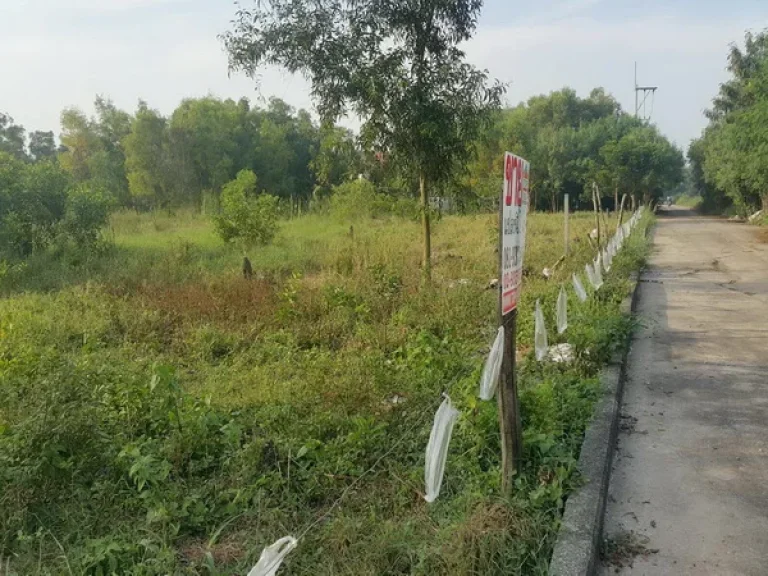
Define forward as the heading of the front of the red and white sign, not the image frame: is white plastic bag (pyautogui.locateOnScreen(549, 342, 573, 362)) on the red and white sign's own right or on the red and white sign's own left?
on the red and white sign's own left

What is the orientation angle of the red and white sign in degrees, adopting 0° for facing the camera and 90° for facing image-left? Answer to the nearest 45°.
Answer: approximately 270°

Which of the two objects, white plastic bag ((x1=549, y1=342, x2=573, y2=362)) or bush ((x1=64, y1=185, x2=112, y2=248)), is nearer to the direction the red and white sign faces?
the white plastic bag

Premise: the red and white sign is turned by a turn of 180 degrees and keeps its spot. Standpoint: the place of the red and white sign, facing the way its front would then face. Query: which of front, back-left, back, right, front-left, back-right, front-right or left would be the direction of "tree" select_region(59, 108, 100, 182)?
front-right

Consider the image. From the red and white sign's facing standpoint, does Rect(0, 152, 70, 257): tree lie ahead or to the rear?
to the rear

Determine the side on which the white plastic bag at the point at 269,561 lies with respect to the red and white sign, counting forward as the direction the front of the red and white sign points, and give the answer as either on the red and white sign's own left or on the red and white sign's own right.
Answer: on the red and white sign's own right

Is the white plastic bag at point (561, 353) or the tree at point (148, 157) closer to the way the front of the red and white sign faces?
the white plastic bag

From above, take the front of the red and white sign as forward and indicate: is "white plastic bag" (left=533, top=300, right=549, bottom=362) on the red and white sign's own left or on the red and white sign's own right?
on the red and white sign's own left

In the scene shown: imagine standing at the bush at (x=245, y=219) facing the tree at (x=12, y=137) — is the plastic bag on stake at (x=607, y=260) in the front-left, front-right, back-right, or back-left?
back-right

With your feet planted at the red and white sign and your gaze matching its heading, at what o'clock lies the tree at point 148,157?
The tree is roughly at 8 o'clock from the red and white sign.

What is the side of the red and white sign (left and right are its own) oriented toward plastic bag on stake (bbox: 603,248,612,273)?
left
